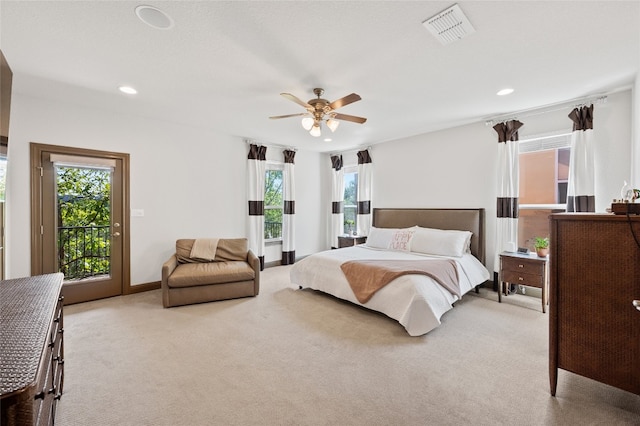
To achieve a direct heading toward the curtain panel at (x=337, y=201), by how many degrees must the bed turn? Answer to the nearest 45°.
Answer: approximately 90° to its right

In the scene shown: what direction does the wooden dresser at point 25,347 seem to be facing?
to the viewer's right

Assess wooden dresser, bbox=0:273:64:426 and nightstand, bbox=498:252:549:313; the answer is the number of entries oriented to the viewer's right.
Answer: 1

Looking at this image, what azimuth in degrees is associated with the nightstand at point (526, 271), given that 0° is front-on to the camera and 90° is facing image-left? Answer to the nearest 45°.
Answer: approximately 45°

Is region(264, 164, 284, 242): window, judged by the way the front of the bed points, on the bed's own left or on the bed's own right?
on the bed's own right

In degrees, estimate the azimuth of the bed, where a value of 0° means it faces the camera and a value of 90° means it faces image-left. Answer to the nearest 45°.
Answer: approximately 45°

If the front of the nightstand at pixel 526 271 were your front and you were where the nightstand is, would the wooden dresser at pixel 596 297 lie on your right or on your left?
on your left

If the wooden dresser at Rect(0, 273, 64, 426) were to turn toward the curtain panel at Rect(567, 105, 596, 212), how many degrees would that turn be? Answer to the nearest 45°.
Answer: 0° — it already faces it

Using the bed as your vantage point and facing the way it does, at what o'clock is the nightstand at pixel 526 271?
The nightstand is roughly at 8 o'clock from the bed.
